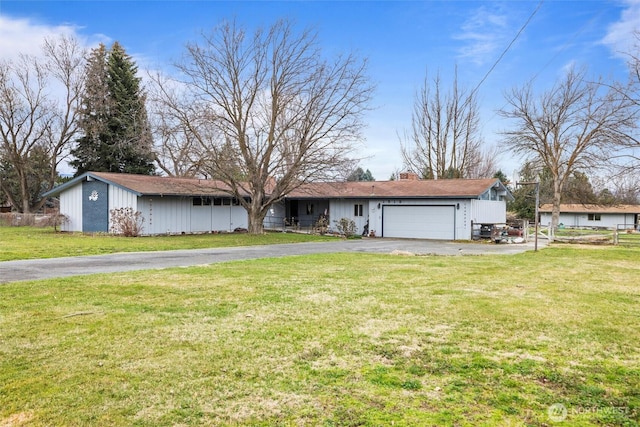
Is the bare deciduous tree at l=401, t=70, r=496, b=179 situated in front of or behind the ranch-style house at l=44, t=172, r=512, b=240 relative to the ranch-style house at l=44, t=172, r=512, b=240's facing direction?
behind

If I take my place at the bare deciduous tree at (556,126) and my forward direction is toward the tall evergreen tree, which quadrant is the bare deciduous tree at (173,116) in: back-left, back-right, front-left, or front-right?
front-left

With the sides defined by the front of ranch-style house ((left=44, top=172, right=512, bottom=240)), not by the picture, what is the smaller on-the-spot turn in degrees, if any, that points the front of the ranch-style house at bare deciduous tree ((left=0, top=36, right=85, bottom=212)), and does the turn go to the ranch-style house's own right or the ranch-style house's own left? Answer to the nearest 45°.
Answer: approximately 135° to the ranch-style house's own right

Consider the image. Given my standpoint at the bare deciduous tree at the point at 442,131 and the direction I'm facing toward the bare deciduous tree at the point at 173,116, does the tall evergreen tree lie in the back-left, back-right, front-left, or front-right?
front-right

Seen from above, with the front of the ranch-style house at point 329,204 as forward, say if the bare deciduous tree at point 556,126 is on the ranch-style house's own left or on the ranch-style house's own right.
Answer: on the ranch-style house's own left

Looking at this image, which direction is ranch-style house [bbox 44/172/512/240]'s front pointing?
toward the camera

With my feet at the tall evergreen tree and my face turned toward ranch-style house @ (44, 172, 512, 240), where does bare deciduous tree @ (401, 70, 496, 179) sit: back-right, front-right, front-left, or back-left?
front-left

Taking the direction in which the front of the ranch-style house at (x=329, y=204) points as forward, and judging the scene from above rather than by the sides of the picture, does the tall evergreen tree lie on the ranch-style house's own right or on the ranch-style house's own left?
on the ranch-style house's own right

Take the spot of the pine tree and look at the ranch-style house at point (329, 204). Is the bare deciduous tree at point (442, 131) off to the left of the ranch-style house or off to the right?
left

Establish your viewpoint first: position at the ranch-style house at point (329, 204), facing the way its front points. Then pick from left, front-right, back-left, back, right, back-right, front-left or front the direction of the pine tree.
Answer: back-right
